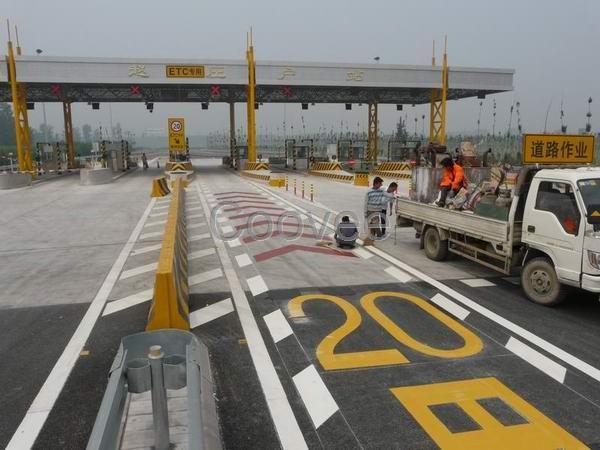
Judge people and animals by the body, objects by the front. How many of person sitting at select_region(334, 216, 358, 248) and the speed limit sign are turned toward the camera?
1

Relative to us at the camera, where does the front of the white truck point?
facing the viewer and to the right of the viewer

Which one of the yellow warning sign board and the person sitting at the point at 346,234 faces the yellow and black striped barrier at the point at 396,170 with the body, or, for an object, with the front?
the person sitting

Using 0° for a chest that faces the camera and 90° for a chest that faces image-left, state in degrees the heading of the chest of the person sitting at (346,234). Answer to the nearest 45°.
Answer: approximately 180°

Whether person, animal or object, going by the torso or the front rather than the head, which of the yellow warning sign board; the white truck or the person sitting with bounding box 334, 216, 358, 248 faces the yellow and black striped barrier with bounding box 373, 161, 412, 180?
the person sitting

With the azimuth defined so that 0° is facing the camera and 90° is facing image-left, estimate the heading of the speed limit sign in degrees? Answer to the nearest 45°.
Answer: approximately 0°
